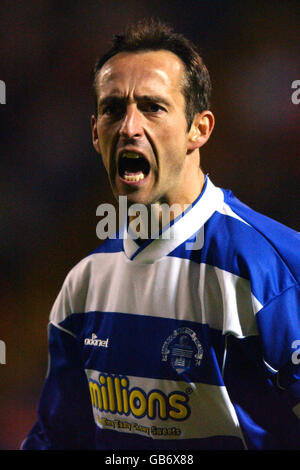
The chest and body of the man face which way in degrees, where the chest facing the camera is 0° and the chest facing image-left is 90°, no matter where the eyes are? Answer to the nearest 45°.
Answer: approximately 45°
